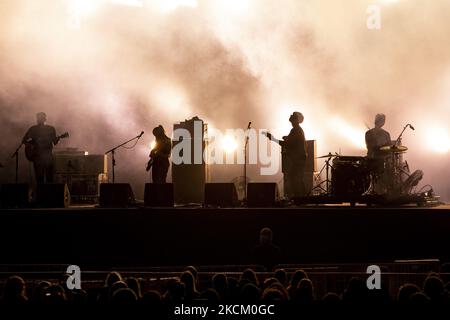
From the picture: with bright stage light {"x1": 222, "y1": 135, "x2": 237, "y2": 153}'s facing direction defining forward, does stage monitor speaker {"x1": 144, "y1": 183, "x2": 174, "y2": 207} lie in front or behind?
in front

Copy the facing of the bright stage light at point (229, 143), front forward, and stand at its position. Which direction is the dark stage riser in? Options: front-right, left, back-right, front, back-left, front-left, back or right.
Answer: front

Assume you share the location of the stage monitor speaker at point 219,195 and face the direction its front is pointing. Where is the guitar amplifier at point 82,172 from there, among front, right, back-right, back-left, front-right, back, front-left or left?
front-left

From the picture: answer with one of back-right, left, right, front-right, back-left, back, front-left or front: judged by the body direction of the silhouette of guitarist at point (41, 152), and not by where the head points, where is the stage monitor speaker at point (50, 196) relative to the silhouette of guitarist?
front

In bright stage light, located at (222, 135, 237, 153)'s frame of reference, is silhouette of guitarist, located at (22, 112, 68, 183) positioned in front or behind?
in front

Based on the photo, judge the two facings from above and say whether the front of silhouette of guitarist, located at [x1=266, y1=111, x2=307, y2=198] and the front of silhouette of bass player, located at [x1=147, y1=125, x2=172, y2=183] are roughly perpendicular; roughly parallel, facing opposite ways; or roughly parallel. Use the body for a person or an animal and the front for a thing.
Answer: roughly parallel

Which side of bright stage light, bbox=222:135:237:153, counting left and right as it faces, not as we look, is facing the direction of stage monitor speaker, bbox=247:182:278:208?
front

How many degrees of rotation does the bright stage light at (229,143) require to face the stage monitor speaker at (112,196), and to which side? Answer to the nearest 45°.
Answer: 0° — it already faces it

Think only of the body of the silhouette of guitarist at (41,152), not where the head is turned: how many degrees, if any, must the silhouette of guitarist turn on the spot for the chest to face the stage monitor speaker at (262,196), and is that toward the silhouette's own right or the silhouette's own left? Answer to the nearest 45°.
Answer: approximately 45° to the silhouette's own left

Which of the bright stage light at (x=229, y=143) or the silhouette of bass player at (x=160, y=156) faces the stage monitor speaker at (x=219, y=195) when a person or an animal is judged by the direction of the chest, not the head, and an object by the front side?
the bright stage light

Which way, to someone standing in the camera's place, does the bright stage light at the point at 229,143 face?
facing the viewer

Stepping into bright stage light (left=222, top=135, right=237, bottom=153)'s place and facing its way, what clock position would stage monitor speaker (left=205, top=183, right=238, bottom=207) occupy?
The stage monitor speaker is roughly at 12 o'clock from the bright stage light.

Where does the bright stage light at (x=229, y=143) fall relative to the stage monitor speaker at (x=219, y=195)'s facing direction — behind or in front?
in front

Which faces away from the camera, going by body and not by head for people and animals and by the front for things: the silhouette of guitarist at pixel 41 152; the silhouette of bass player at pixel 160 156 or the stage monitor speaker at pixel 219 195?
the stage monitor speaker

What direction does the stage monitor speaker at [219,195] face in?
away from the camera
